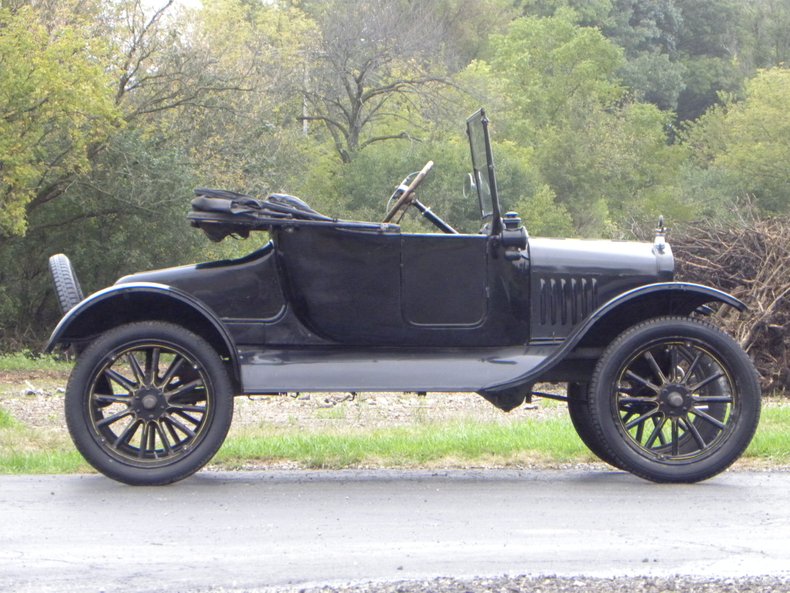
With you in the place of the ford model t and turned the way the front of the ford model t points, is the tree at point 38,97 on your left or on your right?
on your left

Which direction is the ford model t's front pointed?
to the viewer's right

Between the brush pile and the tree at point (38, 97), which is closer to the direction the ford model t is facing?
the brush pile

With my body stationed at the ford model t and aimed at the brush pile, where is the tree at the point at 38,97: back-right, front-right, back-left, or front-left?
front-left

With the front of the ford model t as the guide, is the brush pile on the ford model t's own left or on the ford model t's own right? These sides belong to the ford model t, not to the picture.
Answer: on the ford model t's own left

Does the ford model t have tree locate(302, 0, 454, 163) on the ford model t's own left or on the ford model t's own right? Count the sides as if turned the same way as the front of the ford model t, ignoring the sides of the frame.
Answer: on the ford model t's own left

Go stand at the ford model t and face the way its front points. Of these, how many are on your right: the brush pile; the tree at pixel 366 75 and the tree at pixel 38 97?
0
